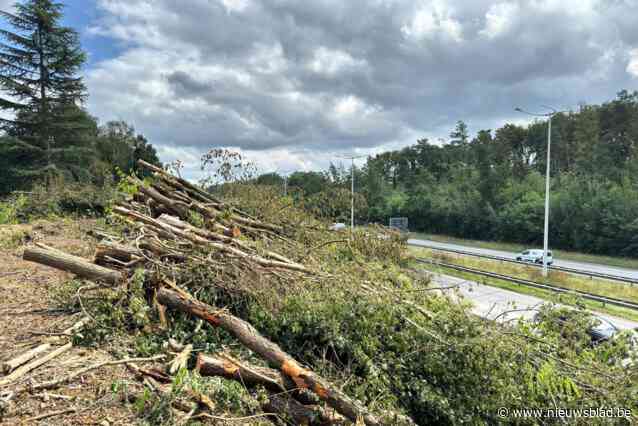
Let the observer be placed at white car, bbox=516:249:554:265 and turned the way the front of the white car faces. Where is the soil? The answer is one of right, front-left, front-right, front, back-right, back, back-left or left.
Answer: back-left

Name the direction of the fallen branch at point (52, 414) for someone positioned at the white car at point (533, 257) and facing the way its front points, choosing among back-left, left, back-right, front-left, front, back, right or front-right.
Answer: back-left

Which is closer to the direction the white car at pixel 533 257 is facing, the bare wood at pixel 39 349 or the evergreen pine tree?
the evergreen pine tree

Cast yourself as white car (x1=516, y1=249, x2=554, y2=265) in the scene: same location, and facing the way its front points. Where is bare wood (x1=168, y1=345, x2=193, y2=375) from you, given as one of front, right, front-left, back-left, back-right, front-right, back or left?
back-left

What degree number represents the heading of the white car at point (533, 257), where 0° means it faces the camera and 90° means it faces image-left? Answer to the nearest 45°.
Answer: approximately 135°

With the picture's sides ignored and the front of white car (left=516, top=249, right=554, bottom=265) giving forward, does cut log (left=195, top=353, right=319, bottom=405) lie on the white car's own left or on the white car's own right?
on the white car's own left

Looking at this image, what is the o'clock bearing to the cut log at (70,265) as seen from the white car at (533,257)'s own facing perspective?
The cut log is roughly at 8 o'clock from the white car.

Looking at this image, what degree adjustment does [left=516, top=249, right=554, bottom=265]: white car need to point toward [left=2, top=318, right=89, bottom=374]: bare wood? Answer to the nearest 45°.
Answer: approximately 135° to its left

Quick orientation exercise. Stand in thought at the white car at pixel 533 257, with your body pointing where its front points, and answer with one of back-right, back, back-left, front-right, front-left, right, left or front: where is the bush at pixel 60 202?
left

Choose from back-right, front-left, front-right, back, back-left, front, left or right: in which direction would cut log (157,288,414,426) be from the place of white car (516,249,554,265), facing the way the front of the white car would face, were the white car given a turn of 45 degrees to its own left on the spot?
left
